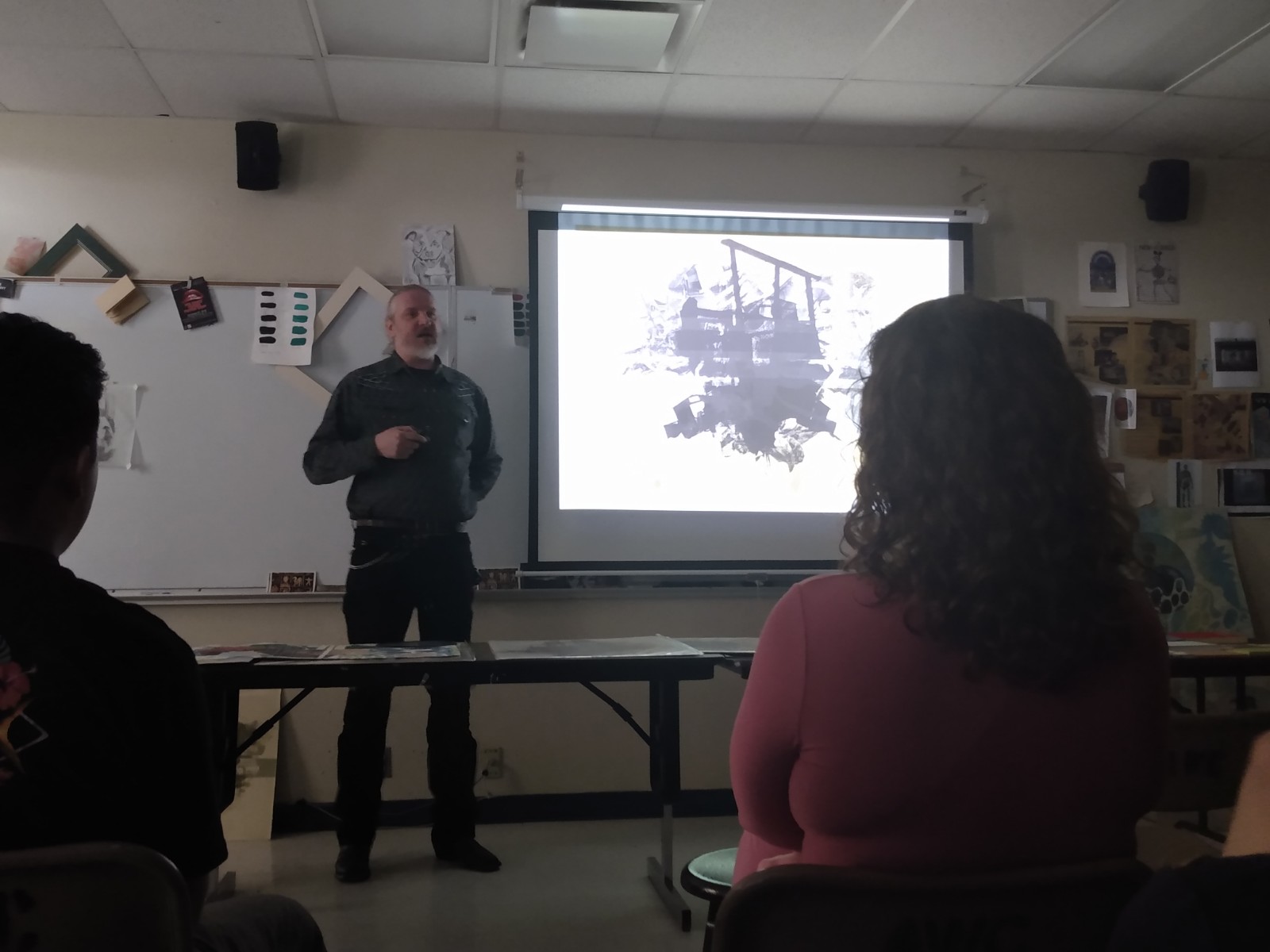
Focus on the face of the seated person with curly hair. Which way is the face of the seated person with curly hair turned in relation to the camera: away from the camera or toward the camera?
away from the camera

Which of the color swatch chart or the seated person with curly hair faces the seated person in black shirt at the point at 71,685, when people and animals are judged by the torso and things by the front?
the color swatch chart

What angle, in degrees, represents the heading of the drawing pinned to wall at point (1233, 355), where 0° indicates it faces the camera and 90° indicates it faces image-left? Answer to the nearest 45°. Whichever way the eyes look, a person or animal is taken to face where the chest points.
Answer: approximately 0°

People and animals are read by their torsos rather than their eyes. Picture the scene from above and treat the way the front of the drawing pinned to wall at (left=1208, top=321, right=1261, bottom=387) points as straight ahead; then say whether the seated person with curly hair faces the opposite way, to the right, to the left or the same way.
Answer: the opposite way

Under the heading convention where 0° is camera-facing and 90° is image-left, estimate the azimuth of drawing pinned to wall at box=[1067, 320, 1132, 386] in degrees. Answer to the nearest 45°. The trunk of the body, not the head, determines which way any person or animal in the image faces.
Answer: approximately 0°

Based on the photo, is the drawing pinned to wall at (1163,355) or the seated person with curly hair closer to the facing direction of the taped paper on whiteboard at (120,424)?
the seated person with curly hair

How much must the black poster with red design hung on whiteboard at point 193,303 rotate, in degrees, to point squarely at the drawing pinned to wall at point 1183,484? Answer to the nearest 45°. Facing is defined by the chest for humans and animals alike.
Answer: approximately 90° to its left
